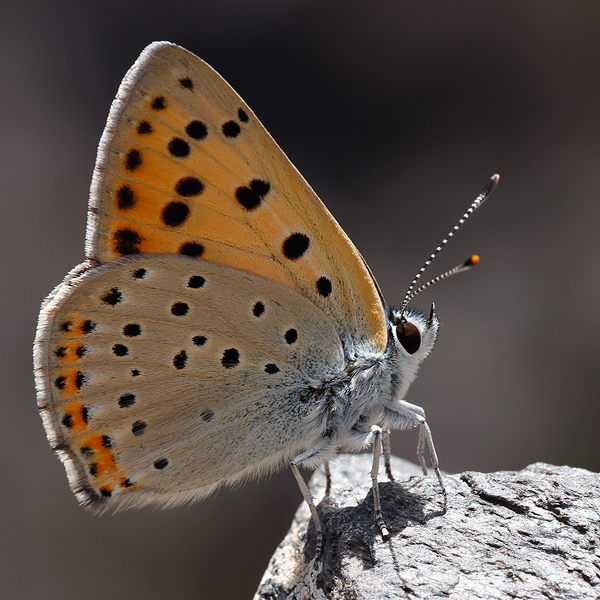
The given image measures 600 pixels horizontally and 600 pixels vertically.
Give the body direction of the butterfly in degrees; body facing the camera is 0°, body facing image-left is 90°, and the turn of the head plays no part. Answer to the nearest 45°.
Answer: approximately 270°
